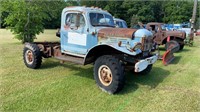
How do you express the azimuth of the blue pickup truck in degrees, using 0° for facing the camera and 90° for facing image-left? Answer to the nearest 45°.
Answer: approximately 315°

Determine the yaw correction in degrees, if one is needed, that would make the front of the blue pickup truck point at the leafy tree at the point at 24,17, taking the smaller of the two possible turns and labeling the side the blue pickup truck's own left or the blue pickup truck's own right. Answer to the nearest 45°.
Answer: approximately 180°
